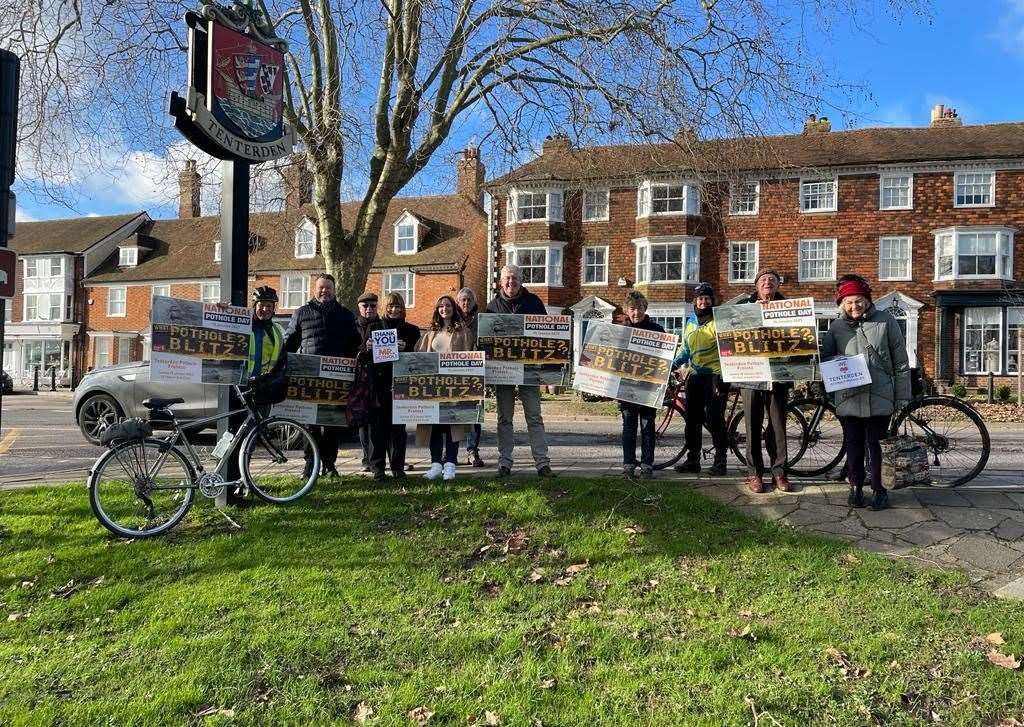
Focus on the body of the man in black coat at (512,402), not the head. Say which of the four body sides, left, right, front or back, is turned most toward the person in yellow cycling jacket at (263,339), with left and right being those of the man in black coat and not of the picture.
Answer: right

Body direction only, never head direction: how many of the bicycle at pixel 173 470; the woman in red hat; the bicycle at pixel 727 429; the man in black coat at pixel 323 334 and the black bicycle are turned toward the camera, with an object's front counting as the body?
2

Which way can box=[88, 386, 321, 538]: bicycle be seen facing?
to the viewer's right

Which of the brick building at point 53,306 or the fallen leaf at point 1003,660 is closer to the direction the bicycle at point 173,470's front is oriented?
the fallen leaf

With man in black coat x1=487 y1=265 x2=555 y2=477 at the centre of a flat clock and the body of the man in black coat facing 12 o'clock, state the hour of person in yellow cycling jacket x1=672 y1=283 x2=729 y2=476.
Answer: The person in yellow cycling jacket is roughly at 9 o'clock from the man in black coat.

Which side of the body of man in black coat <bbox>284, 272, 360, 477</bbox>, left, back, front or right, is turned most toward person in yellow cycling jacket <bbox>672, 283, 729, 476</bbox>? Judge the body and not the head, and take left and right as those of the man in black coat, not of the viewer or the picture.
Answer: left

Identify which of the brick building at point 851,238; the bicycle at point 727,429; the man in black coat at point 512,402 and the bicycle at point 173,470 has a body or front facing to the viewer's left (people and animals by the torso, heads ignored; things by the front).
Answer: the bicycle at point 727,429

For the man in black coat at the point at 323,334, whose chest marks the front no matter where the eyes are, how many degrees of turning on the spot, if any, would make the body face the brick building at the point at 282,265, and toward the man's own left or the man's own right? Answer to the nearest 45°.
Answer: approximately 180°

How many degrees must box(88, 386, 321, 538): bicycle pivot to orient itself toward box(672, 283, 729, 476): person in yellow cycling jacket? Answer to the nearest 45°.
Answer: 0° — it already faces them

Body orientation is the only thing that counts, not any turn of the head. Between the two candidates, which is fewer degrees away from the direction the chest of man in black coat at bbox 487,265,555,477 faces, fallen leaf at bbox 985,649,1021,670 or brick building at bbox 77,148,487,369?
the fallen leaf

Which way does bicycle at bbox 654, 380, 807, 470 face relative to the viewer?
to the viewer's left

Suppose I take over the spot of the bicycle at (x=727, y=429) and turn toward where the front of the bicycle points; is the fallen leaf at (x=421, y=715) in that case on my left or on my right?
on my left

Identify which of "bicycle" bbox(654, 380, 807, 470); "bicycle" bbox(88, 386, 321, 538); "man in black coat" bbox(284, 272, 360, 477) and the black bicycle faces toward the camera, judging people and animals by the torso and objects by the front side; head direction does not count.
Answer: the man in black coat
